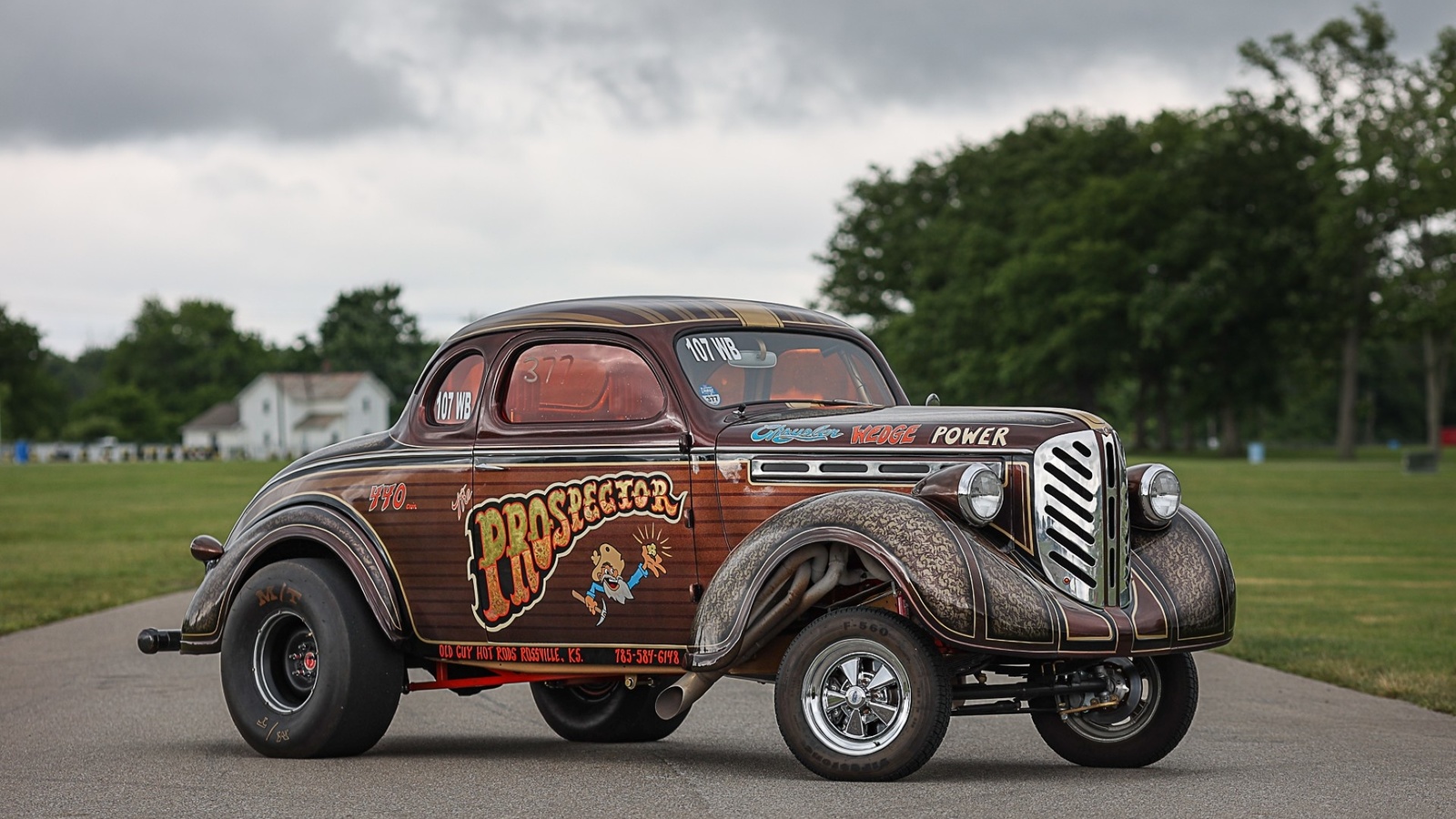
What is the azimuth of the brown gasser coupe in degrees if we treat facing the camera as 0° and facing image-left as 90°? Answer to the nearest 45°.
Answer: approximately 315°
